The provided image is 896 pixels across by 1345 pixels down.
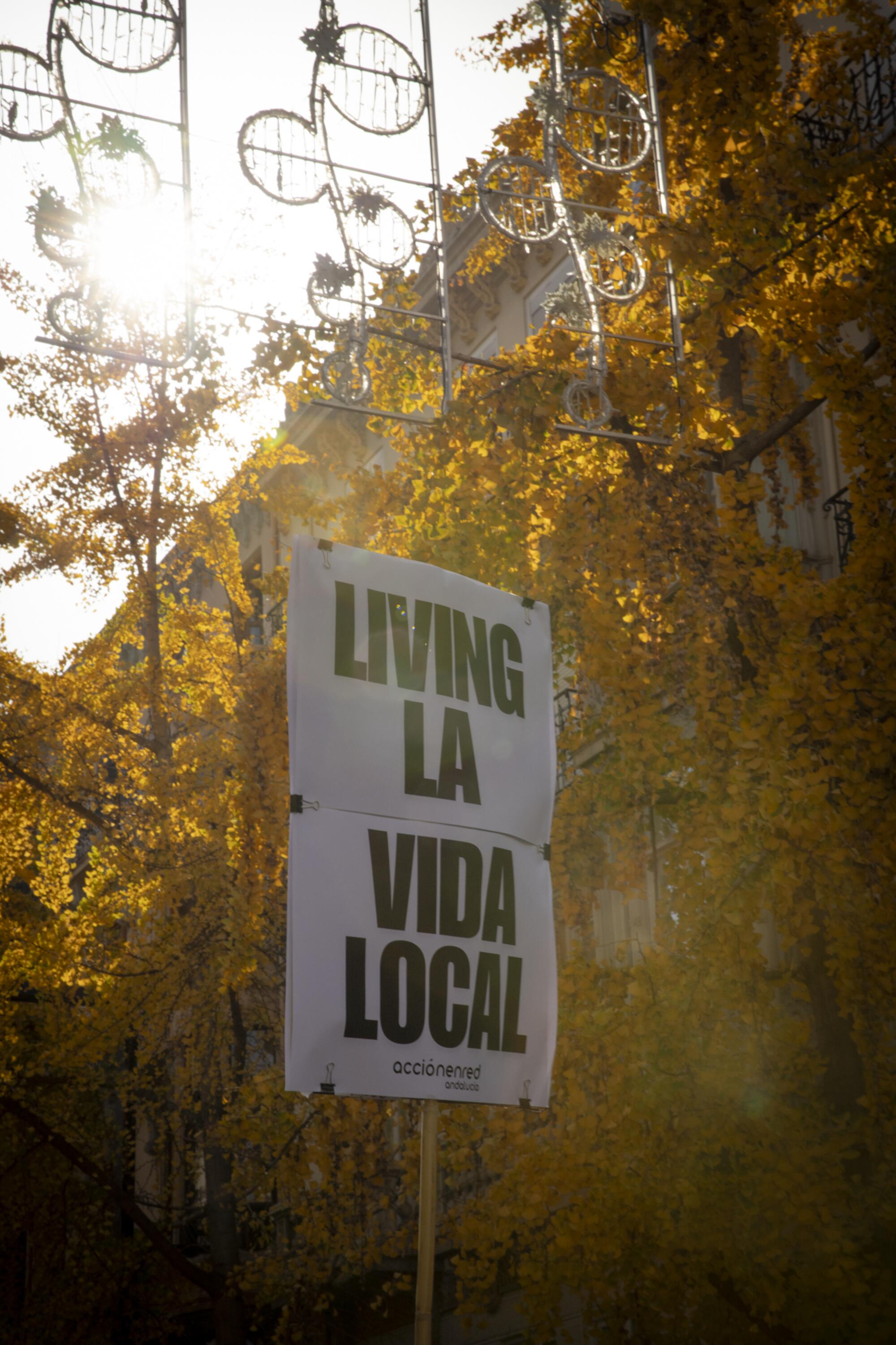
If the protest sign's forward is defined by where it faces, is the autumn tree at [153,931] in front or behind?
behind
